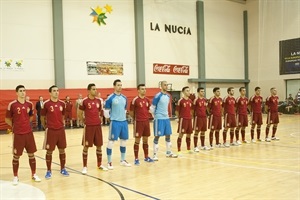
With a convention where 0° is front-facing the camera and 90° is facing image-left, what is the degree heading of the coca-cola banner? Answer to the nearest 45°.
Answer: approximately 0°

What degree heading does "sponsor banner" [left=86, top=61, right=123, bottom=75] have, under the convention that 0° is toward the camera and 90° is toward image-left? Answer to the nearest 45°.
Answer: approximately 0°

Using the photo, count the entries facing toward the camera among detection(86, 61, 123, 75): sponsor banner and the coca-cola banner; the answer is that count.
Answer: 2

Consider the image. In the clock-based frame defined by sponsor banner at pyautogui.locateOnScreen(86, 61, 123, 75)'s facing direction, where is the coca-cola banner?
The coca-cola banner is roughly at 8 o'clock from the sponsor banner.

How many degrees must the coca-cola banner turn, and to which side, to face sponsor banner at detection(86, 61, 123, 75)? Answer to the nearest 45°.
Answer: approximately 45° to its right
